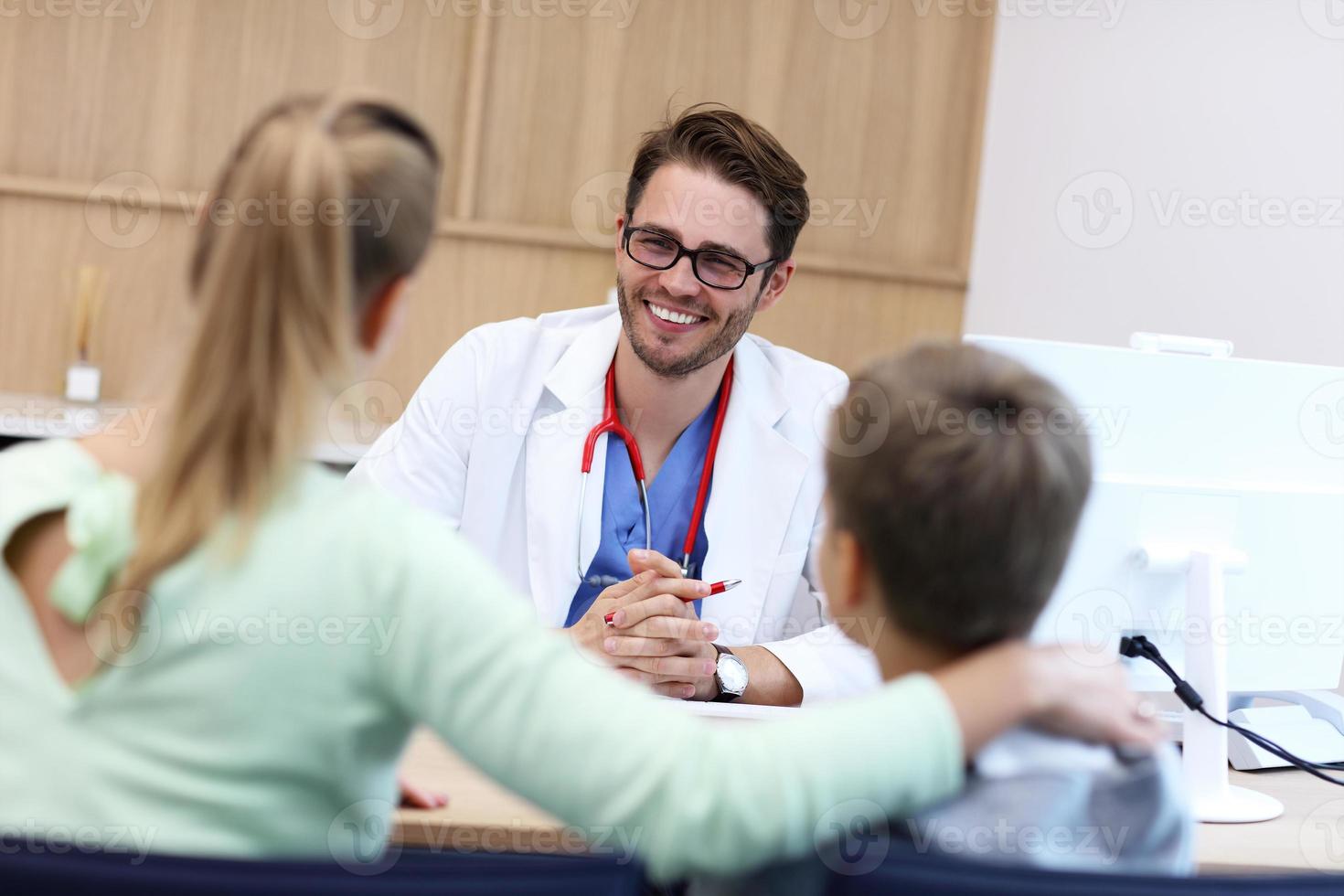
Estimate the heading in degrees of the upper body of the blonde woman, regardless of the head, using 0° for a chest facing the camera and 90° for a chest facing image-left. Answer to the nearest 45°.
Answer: approximately 225°

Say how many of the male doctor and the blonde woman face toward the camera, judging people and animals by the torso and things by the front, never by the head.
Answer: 1

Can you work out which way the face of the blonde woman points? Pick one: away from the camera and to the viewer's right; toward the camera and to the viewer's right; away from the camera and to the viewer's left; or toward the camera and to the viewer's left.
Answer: away from the camera and to the viewer's right

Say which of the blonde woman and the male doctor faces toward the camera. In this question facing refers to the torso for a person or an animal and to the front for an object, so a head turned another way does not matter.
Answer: the male doctor

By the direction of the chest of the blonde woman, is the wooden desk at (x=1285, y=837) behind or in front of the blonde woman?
in front

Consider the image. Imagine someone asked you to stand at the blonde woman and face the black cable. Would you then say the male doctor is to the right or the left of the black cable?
left

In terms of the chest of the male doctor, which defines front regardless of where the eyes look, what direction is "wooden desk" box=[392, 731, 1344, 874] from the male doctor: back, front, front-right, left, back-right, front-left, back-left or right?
front

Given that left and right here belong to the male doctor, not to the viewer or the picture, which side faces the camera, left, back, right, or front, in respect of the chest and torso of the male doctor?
front

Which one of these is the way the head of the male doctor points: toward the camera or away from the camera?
toward the camera

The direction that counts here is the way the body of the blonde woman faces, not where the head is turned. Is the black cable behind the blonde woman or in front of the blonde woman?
in front

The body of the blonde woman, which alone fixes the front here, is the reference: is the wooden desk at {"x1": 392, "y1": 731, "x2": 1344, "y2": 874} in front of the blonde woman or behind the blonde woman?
in front

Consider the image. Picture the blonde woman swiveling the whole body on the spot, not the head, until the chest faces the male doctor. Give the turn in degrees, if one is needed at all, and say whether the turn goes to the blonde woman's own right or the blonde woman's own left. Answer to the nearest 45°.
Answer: approximately 45° to the blonde woman's own left

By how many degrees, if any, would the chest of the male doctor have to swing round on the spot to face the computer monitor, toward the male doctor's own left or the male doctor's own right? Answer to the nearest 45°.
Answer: approximately 45° to the male doctor's own left

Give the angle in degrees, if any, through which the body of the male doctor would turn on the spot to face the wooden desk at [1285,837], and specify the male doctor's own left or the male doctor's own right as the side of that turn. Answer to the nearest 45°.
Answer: approximately 45° to the male doctor's own left

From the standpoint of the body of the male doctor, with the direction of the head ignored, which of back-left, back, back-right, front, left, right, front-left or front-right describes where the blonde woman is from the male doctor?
front
